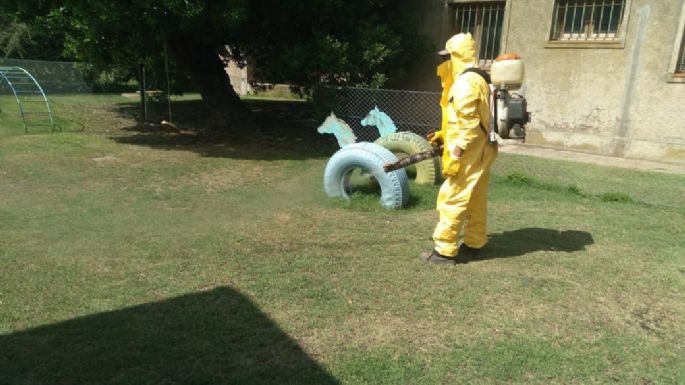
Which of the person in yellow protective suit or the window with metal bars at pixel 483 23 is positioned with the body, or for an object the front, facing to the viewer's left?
the person in yellow protective suit

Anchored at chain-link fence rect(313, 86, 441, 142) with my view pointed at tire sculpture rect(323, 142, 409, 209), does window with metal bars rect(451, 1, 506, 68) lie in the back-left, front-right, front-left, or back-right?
back-left

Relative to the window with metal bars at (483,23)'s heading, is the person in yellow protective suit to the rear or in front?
in front

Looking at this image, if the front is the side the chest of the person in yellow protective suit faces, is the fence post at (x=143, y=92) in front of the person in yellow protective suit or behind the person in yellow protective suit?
in front

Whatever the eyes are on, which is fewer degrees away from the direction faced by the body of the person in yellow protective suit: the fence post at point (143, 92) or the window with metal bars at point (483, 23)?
the fence post

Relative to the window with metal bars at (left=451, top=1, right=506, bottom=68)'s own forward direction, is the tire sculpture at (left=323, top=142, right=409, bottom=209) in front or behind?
in front

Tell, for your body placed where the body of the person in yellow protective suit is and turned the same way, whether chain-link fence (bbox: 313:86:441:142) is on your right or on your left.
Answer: on your right

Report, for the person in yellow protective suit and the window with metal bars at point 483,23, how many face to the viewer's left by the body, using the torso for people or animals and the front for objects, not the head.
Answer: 1

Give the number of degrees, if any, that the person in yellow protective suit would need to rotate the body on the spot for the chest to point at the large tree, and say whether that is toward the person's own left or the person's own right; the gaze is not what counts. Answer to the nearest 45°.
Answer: approximately 45° to the person's own right

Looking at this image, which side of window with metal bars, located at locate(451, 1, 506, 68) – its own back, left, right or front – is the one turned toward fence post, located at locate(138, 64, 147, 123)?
right

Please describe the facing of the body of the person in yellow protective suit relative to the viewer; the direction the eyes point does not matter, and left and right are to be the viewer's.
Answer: facing to the left of the viewer

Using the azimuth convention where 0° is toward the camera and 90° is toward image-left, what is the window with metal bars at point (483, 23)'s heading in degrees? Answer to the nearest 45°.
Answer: approximately 0°

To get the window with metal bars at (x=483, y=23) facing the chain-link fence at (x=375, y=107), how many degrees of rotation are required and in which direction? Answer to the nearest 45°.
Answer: approximately 45° to its right

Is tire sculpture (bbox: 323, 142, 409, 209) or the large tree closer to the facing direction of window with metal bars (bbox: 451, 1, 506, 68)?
the tire sculpture

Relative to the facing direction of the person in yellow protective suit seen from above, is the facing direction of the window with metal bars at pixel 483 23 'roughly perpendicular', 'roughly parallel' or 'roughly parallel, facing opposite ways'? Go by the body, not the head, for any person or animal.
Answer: roughly perpendicular
